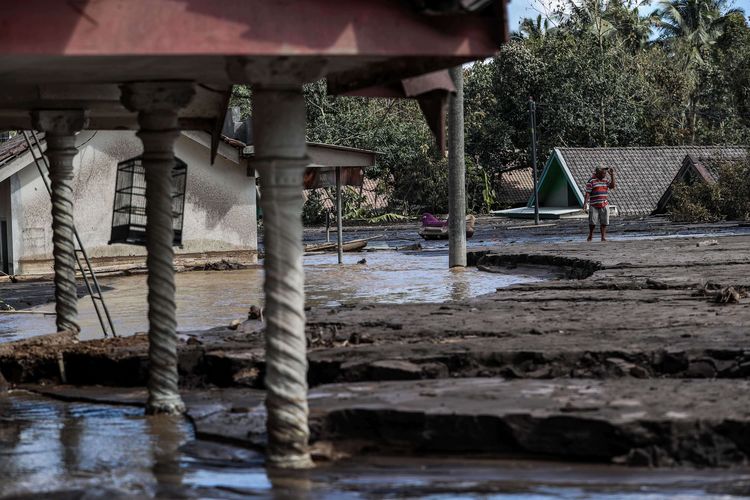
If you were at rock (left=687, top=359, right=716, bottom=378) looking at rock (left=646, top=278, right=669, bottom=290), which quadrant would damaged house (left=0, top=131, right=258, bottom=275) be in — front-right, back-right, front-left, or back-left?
front-left

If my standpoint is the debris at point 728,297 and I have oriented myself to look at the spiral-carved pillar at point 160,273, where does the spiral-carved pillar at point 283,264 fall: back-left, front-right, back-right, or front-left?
front-left

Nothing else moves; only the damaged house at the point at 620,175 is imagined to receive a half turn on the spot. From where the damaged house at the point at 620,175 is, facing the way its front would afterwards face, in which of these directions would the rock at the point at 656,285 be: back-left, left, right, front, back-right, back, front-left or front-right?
back-right

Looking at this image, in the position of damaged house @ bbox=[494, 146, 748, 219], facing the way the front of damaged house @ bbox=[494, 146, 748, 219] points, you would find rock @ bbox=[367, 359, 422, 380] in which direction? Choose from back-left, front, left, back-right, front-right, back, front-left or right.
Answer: front-left

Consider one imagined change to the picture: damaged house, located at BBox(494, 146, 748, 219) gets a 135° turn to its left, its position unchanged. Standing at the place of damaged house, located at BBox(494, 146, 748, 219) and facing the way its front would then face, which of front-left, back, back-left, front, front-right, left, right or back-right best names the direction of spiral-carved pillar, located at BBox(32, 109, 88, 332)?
right

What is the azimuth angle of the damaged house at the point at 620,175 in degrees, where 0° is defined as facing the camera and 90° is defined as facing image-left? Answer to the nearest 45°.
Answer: approximately 45°

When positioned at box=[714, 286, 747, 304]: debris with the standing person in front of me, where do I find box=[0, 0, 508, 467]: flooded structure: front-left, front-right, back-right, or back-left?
back-left

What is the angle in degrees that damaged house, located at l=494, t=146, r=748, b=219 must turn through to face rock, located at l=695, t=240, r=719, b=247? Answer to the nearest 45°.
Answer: approximately 45° to its left

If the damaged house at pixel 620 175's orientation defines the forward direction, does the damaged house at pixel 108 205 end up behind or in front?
in front

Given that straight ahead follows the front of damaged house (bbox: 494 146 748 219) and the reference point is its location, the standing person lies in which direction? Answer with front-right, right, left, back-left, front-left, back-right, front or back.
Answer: front-left

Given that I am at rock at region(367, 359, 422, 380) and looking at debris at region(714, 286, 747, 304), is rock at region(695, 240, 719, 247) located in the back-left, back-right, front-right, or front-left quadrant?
front-left

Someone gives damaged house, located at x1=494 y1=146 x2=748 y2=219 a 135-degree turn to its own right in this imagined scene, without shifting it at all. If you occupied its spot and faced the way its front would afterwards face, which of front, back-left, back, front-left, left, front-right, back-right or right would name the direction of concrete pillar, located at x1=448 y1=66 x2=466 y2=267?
back

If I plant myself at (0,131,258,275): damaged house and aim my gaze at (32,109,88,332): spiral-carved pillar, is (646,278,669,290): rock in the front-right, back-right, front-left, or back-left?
front-left

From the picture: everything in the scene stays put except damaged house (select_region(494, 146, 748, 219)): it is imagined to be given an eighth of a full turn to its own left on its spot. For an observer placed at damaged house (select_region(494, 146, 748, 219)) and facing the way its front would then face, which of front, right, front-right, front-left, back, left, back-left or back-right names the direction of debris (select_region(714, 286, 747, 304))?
front

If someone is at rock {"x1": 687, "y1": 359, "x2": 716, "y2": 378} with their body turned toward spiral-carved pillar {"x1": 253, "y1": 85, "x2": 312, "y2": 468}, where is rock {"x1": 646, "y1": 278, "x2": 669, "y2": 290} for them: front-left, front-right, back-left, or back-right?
back-right
